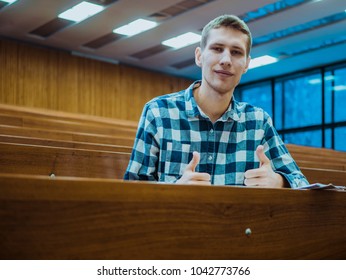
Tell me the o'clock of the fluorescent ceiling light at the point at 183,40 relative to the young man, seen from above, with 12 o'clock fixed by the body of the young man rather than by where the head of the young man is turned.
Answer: The fluorescent ceiling light is roughly at 6 o'clock from the young man.

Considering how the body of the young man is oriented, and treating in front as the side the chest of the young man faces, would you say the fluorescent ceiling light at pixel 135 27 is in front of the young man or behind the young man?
behind

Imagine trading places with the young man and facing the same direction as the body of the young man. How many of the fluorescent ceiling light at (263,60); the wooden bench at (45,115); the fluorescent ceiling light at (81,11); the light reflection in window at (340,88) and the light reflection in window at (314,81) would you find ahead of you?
0

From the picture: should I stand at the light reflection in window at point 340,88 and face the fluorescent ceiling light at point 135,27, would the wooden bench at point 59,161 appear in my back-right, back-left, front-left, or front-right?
front-left

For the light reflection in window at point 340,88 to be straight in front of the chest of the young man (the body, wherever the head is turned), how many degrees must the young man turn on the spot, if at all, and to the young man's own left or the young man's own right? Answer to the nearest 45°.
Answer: approximately 180°

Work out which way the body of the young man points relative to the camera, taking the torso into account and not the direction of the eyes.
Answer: toward the camera

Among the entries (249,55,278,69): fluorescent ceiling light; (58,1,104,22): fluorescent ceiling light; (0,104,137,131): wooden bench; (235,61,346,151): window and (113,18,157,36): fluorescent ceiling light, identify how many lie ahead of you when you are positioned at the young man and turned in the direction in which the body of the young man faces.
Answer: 0

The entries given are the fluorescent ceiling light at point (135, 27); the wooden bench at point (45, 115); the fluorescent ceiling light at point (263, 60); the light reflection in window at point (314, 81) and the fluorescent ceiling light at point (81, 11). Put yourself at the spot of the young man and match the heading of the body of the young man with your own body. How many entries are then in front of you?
0

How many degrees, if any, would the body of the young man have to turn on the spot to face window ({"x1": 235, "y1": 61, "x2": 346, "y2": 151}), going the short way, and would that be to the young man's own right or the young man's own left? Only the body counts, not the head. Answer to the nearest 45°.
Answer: approximately 180°

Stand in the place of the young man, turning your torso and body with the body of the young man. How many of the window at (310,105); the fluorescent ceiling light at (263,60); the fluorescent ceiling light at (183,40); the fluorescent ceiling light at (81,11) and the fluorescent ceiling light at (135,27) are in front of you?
0

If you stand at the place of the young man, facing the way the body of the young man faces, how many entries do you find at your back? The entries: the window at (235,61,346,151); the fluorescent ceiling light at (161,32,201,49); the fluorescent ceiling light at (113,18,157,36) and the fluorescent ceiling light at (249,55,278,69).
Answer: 4

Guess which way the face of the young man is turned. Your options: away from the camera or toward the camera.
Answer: toward the camera

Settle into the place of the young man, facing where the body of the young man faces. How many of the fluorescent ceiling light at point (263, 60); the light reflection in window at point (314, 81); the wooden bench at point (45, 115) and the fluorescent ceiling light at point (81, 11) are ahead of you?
0
